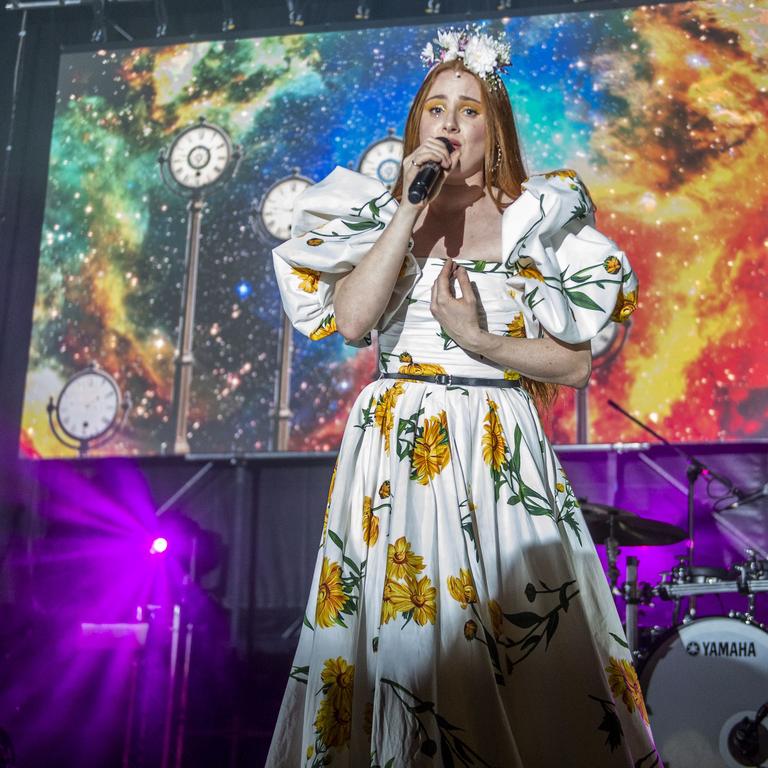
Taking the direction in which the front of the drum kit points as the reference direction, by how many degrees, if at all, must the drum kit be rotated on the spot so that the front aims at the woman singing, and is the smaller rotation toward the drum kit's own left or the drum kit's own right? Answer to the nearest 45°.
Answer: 0° — it already faces them

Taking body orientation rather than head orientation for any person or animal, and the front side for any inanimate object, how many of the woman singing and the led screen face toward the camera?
2

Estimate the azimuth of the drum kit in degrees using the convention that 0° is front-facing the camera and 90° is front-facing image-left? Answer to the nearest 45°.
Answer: approximately 0°

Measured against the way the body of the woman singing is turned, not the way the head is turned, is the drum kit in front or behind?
behind

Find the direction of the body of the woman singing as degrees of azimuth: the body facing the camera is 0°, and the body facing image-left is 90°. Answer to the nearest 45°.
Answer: approximately 0°
